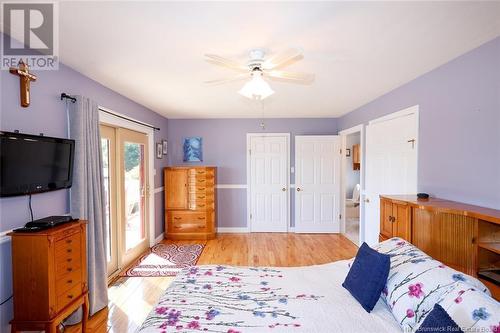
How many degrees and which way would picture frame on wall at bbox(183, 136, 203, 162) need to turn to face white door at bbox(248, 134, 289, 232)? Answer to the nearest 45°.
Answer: approximately 90° to its left

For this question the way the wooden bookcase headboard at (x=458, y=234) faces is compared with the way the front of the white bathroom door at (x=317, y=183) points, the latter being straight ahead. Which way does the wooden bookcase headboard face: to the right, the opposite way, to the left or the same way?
to the right

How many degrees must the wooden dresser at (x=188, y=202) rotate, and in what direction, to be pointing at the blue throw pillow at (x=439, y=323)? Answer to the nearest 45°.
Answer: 0° — it already faces it

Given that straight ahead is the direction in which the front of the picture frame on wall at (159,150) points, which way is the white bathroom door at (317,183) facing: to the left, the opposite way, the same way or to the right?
to the right

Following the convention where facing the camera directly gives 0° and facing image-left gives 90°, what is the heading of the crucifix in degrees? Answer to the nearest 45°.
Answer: approximately 315°

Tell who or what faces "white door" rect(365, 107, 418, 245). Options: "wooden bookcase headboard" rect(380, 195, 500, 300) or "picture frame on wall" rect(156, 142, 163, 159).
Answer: the picture frame on wall

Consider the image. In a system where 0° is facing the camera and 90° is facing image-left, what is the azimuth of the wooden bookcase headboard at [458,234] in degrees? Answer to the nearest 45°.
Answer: approximately 45°

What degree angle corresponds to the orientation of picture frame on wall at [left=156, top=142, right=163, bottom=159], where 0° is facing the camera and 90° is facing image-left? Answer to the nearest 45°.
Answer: approximately 315°

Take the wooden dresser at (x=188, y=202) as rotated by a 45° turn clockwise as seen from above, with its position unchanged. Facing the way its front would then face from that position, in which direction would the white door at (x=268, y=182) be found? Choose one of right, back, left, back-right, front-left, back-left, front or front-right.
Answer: back-left

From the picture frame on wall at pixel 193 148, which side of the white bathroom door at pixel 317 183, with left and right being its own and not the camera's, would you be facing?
right

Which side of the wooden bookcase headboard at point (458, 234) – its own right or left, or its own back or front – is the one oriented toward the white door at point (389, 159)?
right

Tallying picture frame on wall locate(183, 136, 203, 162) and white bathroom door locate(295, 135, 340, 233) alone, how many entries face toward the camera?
2
